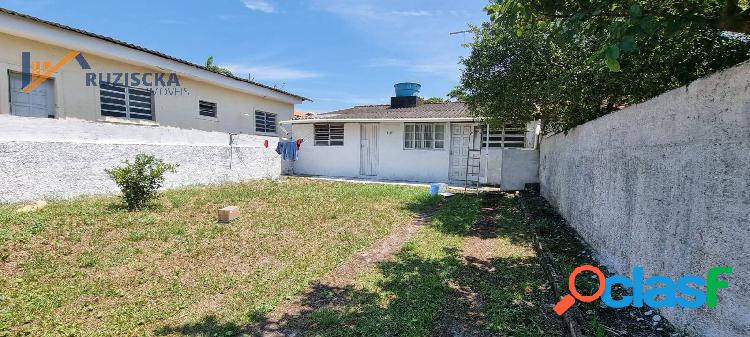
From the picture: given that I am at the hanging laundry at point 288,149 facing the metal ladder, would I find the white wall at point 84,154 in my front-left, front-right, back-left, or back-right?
back-right

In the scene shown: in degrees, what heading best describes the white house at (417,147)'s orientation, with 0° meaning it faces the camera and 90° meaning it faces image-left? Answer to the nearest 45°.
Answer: approximately 0°

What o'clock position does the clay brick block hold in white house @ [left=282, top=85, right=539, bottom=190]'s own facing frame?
The clay brick block is roughly at 1 o'clock from the white house.

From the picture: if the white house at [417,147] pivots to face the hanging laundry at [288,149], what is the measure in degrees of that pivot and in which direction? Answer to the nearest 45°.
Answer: approximately 90° to its right
